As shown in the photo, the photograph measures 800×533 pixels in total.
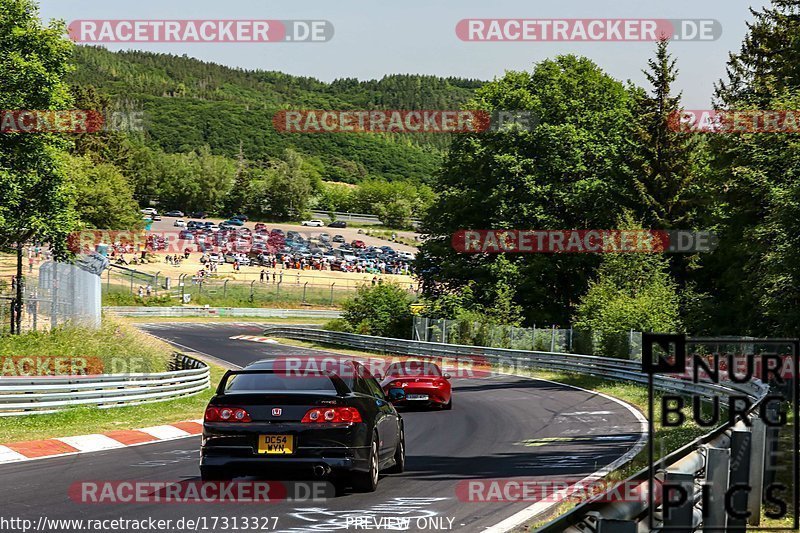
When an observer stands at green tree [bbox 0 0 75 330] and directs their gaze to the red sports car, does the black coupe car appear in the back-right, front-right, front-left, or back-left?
front-right

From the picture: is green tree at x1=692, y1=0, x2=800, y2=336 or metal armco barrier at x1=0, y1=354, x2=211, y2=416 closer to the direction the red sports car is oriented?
the green tree

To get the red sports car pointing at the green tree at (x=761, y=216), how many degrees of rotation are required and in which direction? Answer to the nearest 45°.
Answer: approximately 45° to its right

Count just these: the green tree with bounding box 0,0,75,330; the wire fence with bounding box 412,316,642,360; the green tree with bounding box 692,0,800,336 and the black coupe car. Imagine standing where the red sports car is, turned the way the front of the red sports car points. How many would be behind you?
1

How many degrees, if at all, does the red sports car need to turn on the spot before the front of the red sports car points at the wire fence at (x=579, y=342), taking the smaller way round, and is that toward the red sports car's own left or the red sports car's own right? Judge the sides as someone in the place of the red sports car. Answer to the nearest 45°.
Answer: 0° — it already faces it

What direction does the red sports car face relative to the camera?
away from the camera

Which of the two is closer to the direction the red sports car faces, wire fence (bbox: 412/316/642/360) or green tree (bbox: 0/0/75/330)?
the wire fence

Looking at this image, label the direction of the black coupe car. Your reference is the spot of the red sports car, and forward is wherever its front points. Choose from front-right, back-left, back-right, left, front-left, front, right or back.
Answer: back

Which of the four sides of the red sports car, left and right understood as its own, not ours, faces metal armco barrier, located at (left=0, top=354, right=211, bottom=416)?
left
